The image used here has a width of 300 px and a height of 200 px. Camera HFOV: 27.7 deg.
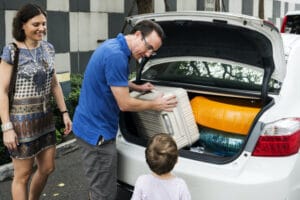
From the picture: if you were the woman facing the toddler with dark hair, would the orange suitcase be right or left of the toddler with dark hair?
left

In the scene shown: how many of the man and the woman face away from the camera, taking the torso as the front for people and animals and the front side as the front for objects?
0

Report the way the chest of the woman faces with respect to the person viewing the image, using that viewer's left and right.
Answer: facing the viewer and to the right of the viewer

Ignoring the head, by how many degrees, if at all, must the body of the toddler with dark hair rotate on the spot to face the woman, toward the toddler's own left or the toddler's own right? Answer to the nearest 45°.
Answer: approximately 45° to the toddler's own left

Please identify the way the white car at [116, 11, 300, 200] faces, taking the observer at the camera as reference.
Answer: facing away from the viewer and to the right of the viewer

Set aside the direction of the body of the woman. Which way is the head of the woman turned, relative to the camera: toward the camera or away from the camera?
toward the camera

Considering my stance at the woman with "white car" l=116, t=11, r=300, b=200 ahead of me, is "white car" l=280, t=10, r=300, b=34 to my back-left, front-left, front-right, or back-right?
front-left

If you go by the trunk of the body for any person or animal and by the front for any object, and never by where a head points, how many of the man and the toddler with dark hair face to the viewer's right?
1

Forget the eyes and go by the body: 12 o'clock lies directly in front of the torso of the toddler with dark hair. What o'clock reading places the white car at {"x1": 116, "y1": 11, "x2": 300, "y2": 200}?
The white car is roughly at 1 o'clock from the toddler with dark hair.

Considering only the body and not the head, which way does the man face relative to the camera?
to the viewer's right

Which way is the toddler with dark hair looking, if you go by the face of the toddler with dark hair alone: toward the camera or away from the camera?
away from the camera

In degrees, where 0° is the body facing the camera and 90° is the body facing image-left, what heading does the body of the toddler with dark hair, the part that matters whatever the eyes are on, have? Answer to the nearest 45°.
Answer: approximately 180°

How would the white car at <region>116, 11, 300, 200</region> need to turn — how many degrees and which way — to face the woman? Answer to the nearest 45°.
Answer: approximately 135° to its left
